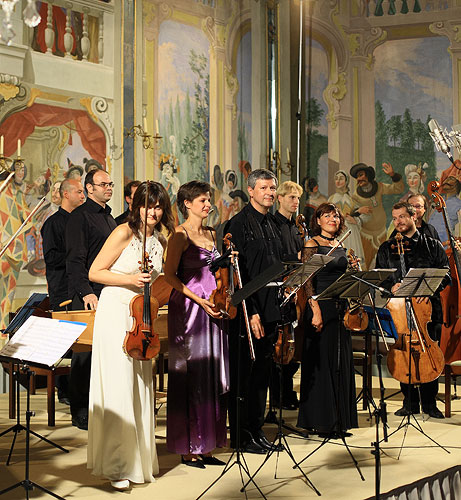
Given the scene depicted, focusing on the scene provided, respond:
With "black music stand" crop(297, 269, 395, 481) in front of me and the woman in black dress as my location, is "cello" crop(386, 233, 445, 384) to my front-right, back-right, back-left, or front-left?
back-left

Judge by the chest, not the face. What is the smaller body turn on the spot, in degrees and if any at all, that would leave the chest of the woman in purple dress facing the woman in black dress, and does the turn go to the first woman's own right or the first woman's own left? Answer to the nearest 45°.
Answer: approximately 90° to the first woman's own left

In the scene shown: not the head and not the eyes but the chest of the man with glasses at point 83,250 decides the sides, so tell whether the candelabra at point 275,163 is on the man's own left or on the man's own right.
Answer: on the man's own left

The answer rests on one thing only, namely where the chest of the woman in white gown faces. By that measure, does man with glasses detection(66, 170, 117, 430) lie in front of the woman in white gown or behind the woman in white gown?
behind
